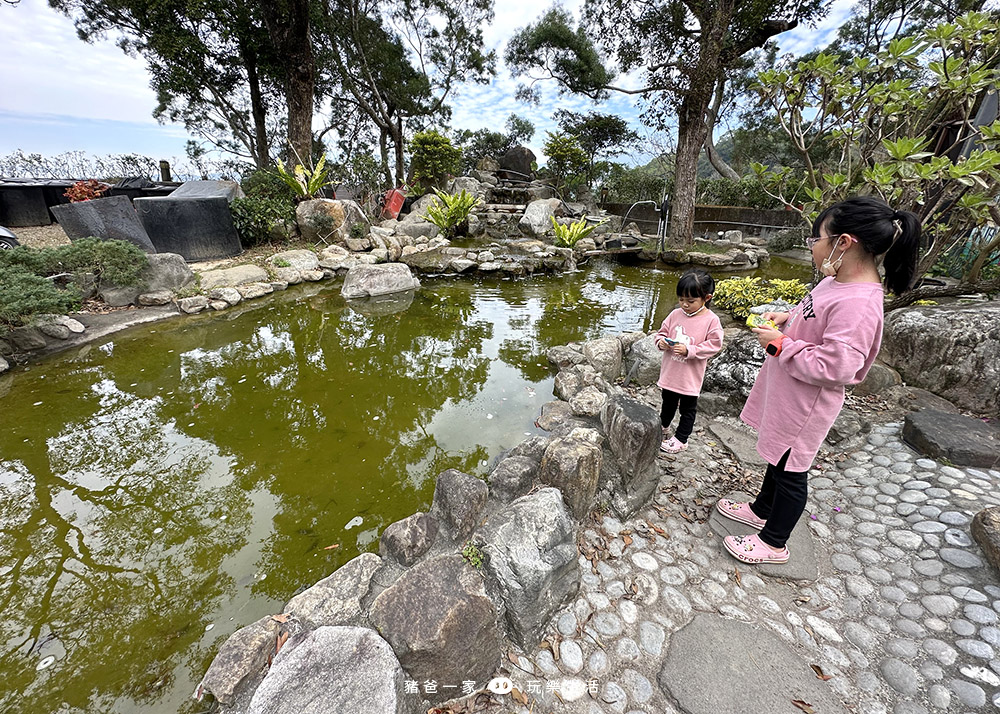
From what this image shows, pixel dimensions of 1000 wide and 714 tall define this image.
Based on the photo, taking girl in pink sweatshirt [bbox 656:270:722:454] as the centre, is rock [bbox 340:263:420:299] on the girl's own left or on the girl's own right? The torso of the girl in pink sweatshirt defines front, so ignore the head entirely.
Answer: on the girl's own right

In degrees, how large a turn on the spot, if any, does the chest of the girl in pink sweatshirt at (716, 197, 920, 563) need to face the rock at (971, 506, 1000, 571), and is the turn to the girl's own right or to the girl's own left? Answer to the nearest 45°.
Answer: approximately 135° to the girl's own right

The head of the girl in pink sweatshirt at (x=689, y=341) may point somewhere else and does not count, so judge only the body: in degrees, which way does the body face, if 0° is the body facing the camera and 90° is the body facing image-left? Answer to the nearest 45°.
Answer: approximately 45°

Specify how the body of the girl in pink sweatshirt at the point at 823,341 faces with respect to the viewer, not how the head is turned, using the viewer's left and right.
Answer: facing to the left of the viewer

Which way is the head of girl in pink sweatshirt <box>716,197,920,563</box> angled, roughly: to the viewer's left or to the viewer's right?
to the viewer's left
